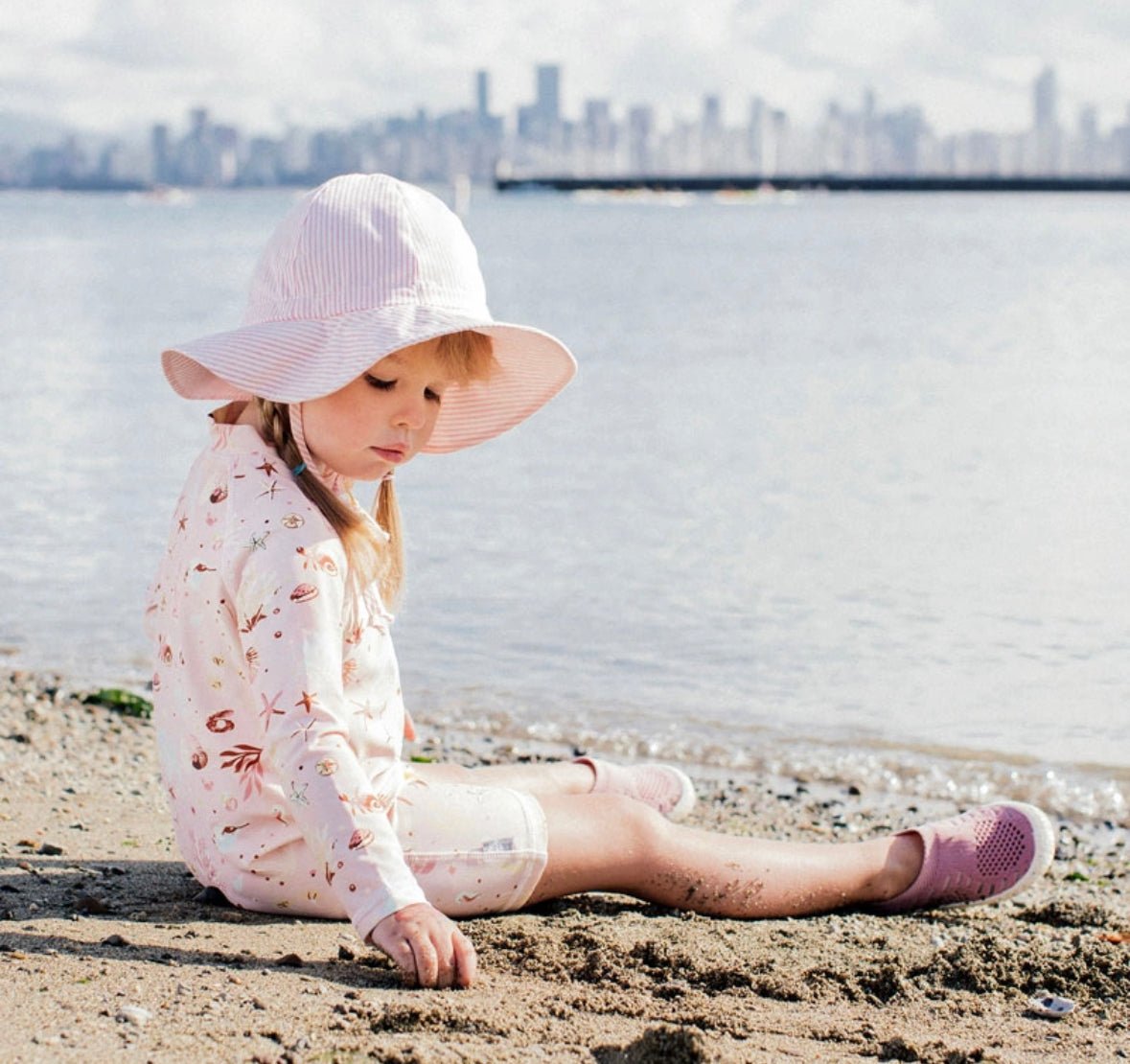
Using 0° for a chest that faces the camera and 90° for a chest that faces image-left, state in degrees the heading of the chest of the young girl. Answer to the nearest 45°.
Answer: approximately 270°
